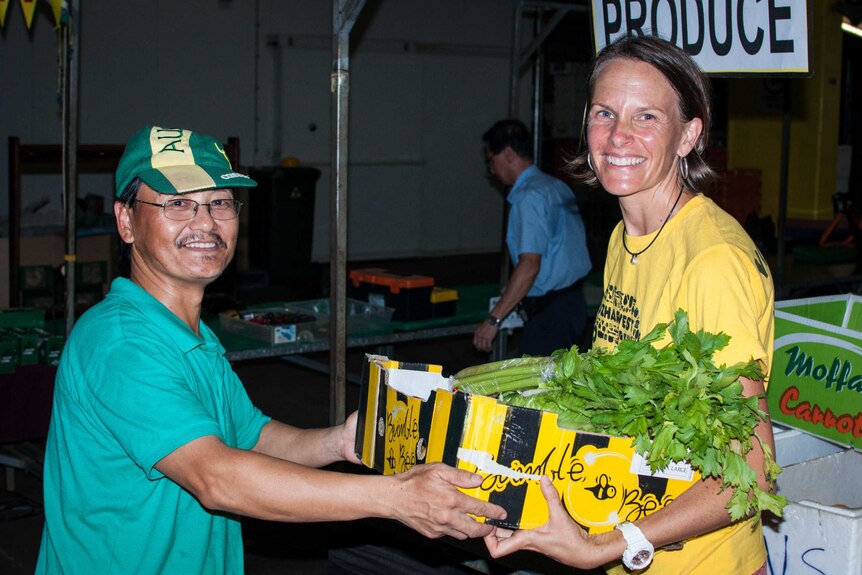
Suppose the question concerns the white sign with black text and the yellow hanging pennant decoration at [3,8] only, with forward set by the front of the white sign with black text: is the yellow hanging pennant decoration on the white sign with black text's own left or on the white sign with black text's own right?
on the white sign with black text's own right

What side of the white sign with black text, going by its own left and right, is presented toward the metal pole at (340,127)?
right

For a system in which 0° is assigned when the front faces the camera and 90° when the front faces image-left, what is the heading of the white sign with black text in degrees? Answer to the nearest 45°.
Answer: approximately 0°

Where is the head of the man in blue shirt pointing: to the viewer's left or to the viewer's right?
to the viewer's left
